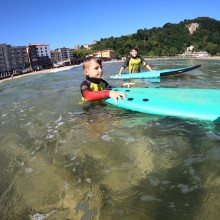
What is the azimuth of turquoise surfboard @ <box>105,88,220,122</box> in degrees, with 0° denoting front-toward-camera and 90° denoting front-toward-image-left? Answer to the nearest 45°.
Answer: approximately 270°

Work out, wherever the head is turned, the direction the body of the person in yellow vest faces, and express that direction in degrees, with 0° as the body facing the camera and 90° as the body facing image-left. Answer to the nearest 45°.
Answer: approximately 0°

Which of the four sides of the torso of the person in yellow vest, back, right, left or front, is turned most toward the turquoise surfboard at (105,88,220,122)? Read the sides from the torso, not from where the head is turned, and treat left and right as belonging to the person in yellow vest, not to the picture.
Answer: front

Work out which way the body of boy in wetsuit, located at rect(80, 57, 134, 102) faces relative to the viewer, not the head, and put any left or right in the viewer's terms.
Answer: facing the viewer and to the right of the viewer

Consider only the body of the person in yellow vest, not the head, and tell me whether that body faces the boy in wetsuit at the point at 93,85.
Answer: yes

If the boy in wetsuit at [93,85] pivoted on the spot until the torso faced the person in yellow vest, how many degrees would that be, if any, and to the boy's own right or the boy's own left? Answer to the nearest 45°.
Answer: approximately 135° to the boy's own left

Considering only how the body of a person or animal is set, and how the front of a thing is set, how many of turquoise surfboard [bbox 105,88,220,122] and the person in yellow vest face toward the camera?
1
